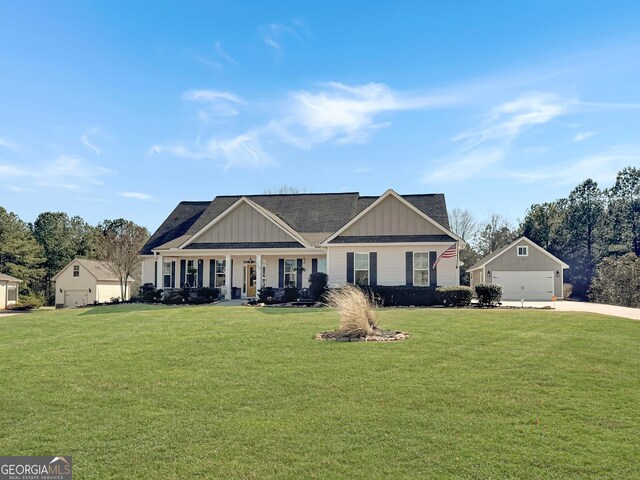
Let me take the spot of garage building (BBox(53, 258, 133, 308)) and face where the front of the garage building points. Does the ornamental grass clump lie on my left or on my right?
on my left

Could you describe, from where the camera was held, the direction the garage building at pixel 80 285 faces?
facing the viewer and to the left of the viewer

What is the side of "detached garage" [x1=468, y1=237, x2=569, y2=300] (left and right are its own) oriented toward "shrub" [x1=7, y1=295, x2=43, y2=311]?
right

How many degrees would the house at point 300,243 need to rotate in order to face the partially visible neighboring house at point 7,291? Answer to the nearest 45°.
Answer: approximately 135° to its right

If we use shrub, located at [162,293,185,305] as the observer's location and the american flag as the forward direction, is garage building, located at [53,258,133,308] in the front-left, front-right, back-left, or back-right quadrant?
back-left

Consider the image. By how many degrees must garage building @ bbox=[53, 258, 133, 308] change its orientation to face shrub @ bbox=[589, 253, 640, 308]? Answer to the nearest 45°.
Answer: approximately 90° to its left

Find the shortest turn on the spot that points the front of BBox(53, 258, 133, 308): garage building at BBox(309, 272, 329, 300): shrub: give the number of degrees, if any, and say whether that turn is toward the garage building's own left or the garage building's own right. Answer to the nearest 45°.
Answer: approximately 45° to the garage building's own left

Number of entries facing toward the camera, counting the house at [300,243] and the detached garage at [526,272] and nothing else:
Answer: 2

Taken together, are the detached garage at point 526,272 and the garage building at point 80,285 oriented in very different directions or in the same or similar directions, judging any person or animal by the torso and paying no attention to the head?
same or similar directions

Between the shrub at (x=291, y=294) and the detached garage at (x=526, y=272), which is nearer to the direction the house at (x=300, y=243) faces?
the shrub

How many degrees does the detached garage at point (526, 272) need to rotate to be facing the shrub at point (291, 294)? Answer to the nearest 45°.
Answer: approximately 45° to its right

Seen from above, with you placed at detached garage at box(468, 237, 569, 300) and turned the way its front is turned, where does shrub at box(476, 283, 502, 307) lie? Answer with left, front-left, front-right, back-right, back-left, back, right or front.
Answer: front

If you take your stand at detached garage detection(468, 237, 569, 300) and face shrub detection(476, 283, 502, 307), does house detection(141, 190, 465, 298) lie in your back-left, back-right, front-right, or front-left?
front-right

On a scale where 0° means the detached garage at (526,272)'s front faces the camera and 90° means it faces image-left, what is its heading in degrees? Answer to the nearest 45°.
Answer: approximately 0°
